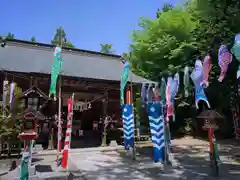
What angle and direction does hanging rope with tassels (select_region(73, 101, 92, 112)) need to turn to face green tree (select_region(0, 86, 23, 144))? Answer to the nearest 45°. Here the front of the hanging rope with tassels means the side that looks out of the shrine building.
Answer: approximately 45° to its right

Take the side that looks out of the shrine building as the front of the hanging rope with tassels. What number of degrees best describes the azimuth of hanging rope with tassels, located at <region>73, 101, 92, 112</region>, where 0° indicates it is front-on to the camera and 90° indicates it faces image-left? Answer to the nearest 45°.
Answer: approximately 0°

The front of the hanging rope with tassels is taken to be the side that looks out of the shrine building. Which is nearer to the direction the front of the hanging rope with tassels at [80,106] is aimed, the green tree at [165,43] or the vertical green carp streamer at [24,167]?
the vertical green carp streamer
